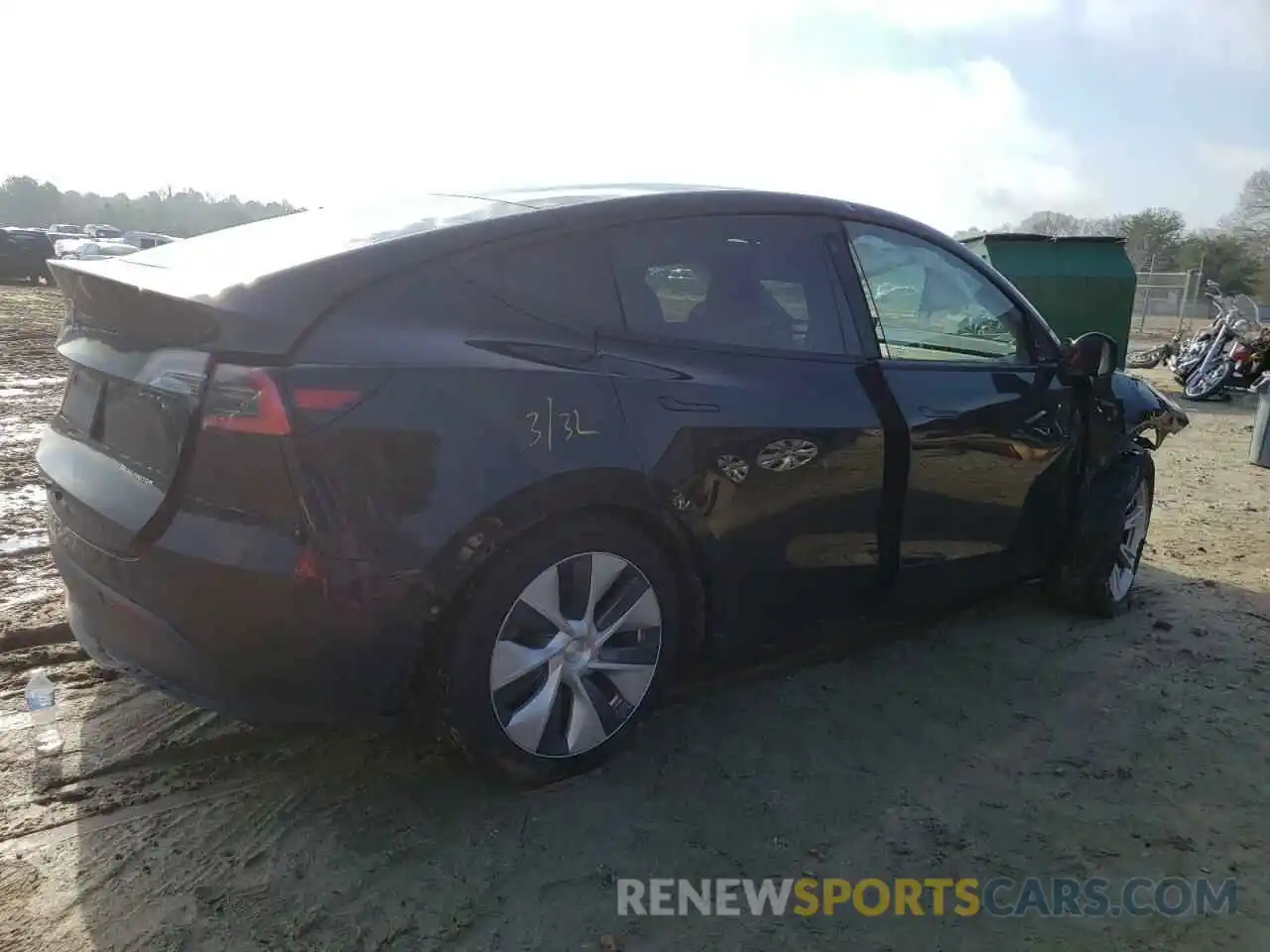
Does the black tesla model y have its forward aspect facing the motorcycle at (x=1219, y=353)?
yes

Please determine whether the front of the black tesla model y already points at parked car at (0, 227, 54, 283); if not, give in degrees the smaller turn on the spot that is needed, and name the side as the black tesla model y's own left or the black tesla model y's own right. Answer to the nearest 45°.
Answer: approximately 90° to the black tesla model y's own left

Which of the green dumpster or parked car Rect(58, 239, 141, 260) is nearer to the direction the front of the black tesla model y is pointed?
the green dumpster

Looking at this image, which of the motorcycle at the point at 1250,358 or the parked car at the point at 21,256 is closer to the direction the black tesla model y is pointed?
the motorcycle

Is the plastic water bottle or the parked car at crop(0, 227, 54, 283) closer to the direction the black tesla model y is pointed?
the parked car

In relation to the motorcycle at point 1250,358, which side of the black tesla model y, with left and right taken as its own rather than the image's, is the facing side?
front

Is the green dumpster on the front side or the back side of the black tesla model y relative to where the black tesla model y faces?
on the front side

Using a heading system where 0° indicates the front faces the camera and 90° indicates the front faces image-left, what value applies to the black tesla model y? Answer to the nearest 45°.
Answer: approximately 225°

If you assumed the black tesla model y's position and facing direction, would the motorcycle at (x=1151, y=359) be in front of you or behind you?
in front
